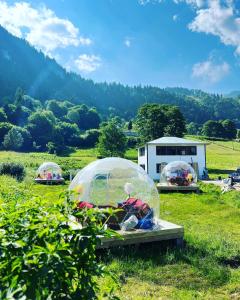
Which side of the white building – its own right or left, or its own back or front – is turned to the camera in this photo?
front

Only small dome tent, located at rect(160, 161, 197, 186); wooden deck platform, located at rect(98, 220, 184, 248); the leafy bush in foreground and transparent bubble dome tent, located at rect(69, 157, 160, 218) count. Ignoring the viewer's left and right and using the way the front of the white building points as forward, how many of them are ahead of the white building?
4

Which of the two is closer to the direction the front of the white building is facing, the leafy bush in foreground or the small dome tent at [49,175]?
the leafy bush in foreground

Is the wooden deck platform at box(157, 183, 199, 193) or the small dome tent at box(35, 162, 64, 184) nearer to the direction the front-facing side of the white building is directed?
the wooden deck platform

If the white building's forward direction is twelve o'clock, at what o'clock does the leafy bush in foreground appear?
The leafy bush in foreground is roughly at 12 o'clock from the white building.

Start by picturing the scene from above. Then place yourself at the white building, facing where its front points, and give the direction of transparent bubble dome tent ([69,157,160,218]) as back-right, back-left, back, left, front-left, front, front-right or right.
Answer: front

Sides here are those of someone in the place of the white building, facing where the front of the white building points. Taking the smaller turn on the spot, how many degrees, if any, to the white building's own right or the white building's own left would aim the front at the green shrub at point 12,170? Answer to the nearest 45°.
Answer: approximately 45° to the white building's own right

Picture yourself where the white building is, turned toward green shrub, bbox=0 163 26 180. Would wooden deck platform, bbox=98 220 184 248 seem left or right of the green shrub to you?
left

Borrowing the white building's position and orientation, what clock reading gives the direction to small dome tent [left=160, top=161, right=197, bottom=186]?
The small dome tent is roughly at 12 o'clock from the white building.

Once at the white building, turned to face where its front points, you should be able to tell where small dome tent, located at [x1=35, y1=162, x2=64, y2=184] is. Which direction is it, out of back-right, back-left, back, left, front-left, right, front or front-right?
front-right

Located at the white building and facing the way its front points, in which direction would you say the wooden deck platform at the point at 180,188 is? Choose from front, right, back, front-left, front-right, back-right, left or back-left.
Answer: front

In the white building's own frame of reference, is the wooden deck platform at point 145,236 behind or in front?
in front
